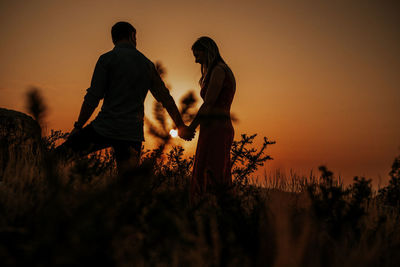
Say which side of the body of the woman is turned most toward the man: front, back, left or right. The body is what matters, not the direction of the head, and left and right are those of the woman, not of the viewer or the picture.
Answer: front

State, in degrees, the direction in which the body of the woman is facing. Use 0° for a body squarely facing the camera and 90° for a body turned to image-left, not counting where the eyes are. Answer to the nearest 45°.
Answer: approximately 90°

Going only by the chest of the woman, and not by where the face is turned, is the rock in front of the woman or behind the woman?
in front

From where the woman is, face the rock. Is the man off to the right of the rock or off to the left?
left

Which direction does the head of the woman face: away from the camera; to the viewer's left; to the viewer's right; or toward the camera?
to the viewer's left
